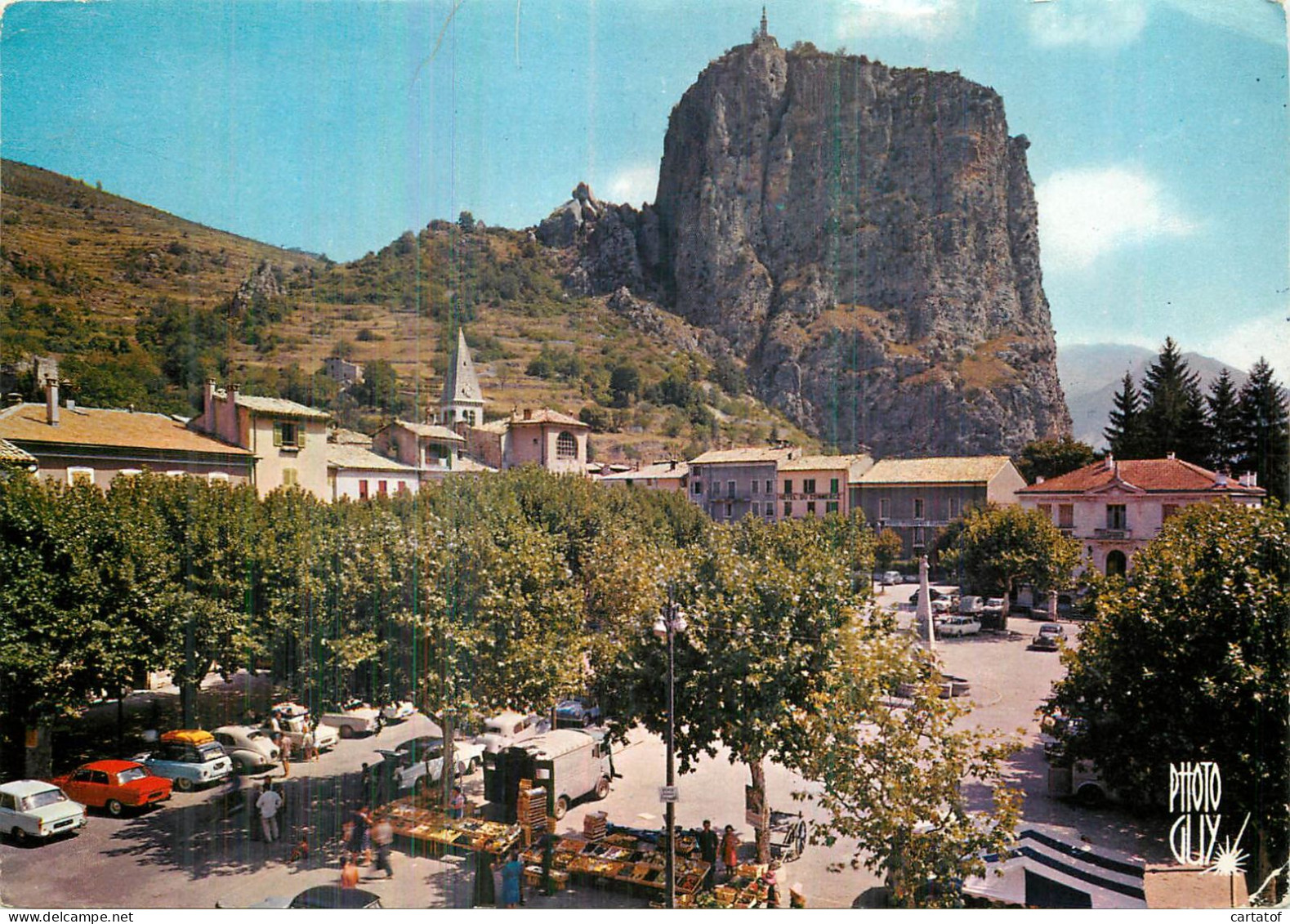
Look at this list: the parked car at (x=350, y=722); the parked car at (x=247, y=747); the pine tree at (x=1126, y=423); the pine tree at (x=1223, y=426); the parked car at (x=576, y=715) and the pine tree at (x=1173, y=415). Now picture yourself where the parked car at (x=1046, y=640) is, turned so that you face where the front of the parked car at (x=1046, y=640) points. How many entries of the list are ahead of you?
3

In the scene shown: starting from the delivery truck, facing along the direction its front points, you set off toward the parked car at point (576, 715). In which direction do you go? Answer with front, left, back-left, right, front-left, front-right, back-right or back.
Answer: front-left

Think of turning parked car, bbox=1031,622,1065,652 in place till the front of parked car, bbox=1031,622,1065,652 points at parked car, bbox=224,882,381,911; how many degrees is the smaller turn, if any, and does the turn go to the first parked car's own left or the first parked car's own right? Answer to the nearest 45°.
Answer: approximately 45° to the first parked car's own left

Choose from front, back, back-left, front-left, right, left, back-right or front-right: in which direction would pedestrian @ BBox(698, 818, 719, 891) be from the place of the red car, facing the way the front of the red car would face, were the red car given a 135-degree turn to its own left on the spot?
front-left

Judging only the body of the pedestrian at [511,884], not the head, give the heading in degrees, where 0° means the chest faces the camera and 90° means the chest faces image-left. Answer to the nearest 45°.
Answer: approximately 180°

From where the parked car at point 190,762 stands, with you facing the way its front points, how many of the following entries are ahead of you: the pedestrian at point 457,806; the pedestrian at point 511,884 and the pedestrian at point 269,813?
0
